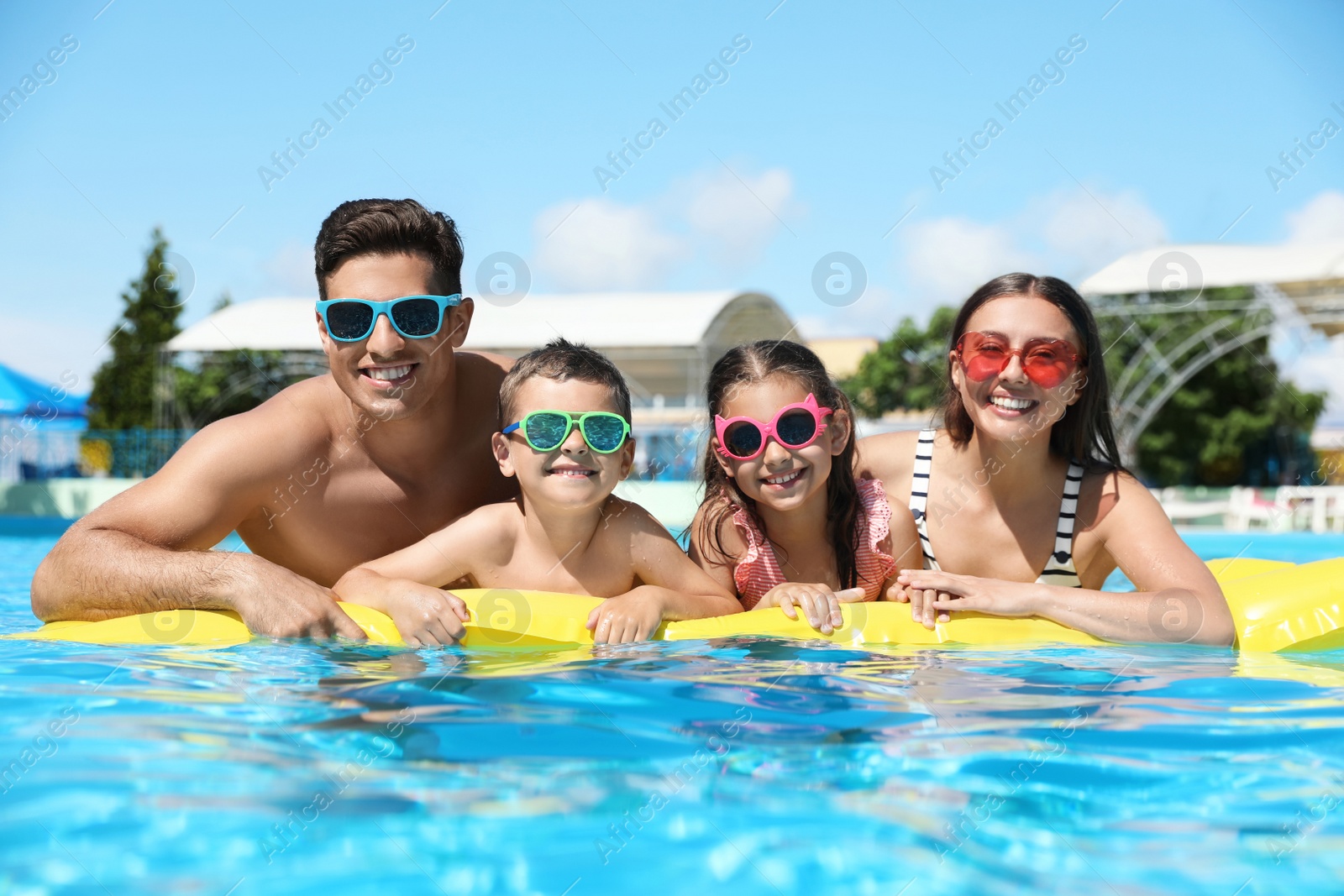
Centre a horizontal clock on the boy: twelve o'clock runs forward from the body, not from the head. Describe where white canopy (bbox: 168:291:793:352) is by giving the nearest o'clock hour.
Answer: The white canopy is roughly at 6 o'clock from the boy.

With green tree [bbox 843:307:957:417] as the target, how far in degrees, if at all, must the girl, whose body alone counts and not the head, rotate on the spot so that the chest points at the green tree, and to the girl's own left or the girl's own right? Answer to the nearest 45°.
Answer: approximately 180°

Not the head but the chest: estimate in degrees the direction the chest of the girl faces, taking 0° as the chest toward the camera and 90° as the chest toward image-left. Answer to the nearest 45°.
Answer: approximately 0°

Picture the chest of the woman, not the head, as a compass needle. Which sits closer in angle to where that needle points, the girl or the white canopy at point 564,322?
the girl

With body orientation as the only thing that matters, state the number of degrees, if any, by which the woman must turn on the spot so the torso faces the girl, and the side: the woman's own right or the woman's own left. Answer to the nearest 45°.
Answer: approximately 90° to the woman's own right

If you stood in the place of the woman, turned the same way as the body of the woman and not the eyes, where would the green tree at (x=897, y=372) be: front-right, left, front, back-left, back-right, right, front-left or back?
back

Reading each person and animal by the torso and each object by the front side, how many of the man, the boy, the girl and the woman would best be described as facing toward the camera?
4

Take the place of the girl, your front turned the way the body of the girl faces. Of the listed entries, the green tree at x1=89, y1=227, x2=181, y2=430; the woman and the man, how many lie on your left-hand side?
1

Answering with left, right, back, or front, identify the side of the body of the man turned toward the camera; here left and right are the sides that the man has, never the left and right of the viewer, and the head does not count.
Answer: front

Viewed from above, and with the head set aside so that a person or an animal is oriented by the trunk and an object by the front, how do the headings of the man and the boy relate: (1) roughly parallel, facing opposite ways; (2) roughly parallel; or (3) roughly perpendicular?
roughly parallel

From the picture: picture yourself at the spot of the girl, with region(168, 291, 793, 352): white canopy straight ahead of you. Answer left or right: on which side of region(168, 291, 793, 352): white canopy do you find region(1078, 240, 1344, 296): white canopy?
right

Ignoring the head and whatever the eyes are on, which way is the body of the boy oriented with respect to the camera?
toward the camera

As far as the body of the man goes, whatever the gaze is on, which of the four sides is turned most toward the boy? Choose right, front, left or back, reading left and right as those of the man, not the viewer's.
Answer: left
